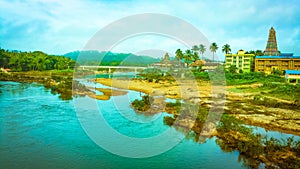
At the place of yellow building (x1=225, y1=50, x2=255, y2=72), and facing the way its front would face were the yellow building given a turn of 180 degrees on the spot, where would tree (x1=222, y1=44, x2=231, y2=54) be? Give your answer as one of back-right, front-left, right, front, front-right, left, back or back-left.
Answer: front-left

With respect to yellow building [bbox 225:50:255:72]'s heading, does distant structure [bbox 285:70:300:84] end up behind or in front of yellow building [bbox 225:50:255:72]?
in front

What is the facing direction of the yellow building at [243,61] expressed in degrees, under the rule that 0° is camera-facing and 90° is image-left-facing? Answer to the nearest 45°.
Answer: approximately 0°

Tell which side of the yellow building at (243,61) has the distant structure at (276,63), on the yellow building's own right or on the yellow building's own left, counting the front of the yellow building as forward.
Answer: on the yellow building's own left

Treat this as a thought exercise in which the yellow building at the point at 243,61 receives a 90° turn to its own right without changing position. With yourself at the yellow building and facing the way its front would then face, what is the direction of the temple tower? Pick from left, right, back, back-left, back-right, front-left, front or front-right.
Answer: back-right

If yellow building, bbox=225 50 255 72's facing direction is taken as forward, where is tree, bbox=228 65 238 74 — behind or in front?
in front

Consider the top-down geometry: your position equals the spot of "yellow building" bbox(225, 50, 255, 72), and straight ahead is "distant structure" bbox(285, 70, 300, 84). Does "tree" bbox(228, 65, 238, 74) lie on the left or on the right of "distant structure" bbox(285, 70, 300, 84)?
right
